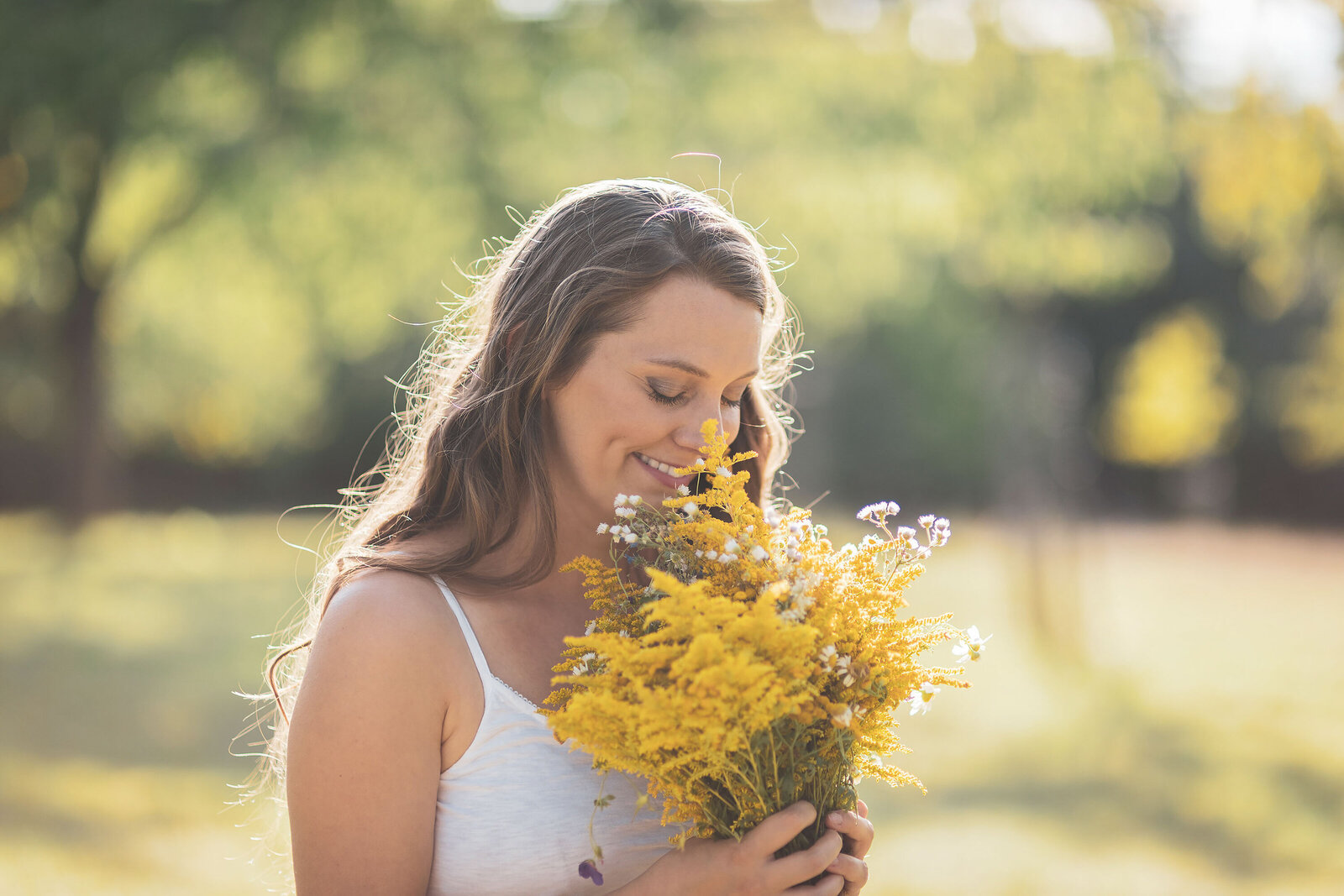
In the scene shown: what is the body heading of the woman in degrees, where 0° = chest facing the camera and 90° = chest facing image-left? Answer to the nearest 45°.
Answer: approximately 315°

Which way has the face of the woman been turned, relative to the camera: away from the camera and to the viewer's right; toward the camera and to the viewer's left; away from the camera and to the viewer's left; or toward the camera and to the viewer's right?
toward the camera and to the viewer's right
